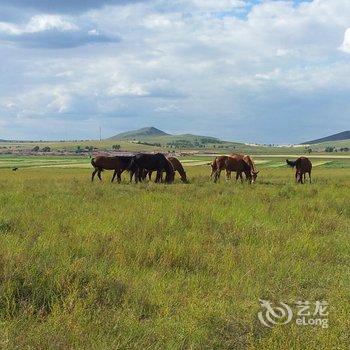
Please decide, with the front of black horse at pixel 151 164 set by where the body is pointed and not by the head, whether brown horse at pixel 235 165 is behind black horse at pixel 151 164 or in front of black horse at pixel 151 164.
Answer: in front

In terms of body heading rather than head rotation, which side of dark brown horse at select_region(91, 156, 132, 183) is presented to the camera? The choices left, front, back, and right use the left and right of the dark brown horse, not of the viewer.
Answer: right

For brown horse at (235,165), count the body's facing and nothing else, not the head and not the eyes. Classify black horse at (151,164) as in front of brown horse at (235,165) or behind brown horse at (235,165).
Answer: behind

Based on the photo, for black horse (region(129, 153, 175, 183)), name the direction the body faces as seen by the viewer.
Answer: to the viewer's right

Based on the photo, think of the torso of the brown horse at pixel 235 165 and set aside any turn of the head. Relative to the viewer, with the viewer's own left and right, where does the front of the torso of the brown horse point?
facing to the right of the viewer
